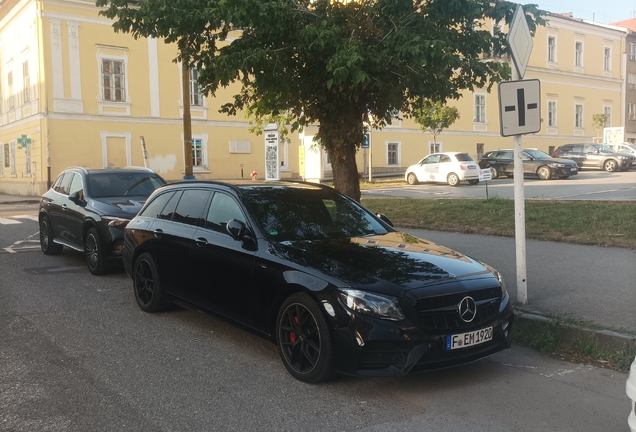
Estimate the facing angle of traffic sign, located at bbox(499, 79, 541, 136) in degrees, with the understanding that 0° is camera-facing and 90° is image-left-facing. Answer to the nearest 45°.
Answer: approximately 0°

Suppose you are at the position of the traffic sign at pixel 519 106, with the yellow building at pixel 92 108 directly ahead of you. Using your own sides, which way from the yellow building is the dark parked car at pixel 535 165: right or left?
right

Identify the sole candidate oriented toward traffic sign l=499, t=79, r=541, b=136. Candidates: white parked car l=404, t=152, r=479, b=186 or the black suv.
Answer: the black suv

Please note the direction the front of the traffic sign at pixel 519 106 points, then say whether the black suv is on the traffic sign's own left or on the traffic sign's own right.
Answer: on the traffic sign's own right

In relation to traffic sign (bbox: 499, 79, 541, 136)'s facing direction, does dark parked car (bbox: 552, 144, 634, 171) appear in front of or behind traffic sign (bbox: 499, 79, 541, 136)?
behind

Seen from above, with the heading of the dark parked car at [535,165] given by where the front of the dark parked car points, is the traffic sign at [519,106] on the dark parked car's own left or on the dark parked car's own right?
on the dark parked car's own right

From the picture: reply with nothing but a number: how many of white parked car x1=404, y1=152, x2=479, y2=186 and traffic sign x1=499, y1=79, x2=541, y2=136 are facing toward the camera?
1

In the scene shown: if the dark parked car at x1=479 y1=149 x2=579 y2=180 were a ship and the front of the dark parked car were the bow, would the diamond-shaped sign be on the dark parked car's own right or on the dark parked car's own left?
on the dark parked car's own right

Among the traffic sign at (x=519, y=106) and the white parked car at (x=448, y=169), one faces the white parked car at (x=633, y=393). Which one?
the traffic sign
